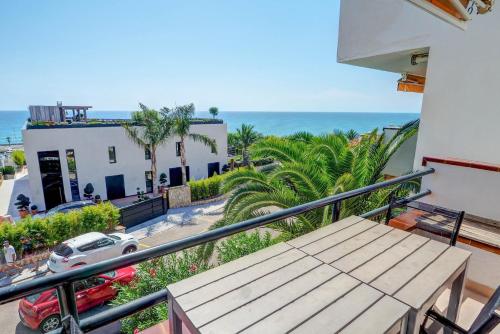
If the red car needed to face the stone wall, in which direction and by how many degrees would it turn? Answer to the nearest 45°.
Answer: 0° — it already faces it

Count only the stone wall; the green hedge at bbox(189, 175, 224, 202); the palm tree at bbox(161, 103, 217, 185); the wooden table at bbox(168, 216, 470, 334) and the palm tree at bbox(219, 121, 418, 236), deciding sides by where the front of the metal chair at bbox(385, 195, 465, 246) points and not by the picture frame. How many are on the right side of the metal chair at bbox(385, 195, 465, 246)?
4

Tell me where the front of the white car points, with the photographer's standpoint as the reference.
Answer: facing away from the viewer and to the right of the viewer

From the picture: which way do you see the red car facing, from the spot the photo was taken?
facing away from the viewer and to the right of the viewer

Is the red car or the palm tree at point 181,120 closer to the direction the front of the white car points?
the palm tree

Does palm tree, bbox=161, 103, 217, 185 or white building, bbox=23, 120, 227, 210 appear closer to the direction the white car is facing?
the palm tree

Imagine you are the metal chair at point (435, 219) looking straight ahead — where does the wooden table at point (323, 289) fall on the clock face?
The wooden table is roughly at 11 o'clock from the metal chair.
